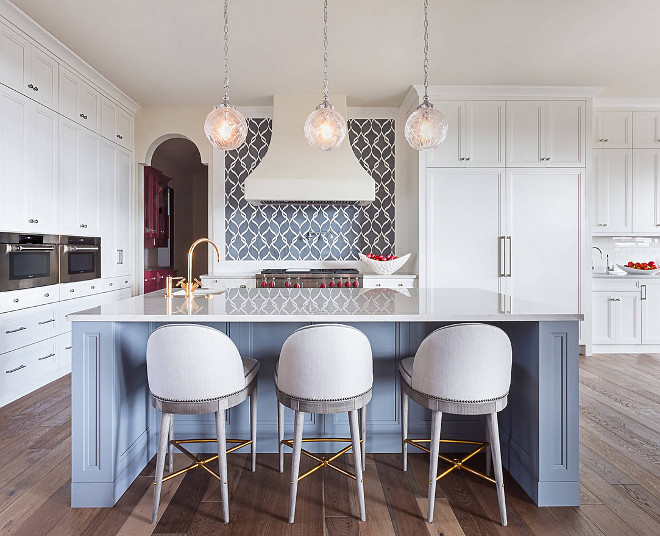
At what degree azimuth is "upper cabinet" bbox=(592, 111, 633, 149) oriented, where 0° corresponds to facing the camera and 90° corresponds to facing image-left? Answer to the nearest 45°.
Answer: approximately 0°

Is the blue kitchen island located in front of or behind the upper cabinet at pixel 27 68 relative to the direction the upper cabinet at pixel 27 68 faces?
in front

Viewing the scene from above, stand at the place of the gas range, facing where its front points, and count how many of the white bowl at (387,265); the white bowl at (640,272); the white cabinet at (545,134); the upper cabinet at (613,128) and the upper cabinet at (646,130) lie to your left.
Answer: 5

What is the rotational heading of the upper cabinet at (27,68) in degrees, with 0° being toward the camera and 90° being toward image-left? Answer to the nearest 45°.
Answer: approximately 315°

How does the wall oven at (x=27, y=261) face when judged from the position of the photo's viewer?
facing the viewer and to the right of the viewer

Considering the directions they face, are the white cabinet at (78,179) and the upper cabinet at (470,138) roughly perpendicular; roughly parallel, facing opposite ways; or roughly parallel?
roughly perpendicular

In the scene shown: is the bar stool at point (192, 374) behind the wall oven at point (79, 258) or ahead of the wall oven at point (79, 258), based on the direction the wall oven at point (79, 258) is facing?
ahead

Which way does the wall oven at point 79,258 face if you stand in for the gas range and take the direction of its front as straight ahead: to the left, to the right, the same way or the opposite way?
to the left

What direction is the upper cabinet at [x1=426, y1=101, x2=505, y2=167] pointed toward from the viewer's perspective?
toward the camera

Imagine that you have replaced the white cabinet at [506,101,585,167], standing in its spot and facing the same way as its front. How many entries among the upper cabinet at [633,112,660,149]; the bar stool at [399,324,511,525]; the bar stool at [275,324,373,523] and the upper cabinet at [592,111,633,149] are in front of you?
2

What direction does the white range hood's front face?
toward the camera
